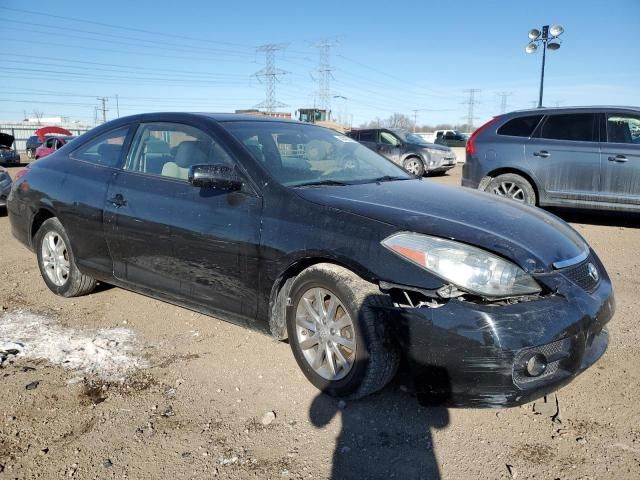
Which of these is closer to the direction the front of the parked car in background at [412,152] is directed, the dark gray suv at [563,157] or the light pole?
the dark gray suv

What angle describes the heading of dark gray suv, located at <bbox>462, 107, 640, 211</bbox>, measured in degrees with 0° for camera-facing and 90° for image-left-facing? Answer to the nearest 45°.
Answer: approximately 270°

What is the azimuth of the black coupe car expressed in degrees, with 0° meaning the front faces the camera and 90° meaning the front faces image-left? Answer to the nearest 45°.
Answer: approximately 315°

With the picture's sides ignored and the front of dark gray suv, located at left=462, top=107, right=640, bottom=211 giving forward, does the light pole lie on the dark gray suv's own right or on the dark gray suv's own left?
on the dark gray suv's own left

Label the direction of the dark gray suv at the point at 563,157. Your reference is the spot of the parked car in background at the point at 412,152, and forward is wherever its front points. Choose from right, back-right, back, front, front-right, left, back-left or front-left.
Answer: front-right

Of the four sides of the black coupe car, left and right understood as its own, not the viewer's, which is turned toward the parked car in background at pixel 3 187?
back

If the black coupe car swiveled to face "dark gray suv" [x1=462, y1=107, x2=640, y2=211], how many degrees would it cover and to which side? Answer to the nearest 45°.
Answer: approximately 90° to its left
